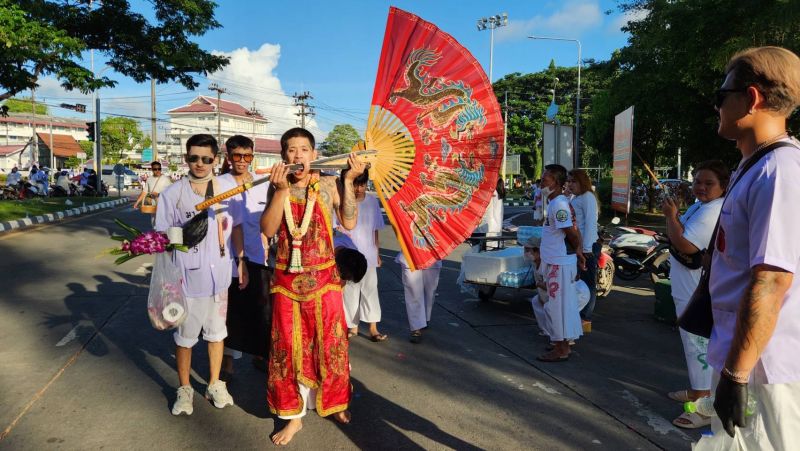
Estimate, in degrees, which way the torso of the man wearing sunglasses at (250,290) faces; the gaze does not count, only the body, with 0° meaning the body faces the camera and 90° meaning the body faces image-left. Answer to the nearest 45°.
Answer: approximately 0°

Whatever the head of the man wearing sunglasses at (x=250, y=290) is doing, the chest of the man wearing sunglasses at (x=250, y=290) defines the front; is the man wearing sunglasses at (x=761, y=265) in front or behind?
in front

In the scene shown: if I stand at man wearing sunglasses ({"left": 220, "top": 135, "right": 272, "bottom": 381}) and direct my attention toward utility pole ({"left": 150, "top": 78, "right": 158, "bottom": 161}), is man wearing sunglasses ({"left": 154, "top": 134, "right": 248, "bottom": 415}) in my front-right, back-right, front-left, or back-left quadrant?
back-left

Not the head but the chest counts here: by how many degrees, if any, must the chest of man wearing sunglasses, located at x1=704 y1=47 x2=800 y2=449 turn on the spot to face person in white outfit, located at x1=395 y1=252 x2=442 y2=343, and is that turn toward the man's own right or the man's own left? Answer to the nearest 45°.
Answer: approximately 45° to the man's own right

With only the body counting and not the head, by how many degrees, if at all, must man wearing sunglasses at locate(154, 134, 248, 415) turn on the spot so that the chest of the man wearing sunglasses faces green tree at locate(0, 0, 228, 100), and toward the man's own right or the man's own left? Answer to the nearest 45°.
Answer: approximately 180°

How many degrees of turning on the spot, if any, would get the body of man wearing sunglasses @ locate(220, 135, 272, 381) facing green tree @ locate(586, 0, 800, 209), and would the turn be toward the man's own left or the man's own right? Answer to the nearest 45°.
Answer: approximately 135° to the man's own left

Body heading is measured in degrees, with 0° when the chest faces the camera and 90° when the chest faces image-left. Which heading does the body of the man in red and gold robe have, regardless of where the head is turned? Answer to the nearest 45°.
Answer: approximately 0°

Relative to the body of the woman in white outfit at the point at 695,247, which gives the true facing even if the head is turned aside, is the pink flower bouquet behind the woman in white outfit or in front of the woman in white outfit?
in front

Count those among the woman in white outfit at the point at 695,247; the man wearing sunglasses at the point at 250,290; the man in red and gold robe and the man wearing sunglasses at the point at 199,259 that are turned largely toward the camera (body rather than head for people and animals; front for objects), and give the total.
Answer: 3

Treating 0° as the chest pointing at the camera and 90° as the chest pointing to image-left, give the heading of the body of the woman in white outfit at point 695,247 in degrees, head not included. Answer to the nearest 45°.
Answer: approximately 90°

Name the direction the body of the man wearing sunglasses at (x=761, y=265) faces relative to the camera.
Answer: to the viewer's left
